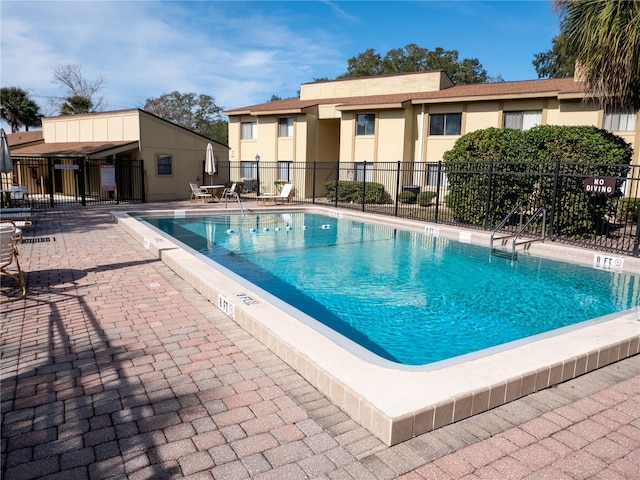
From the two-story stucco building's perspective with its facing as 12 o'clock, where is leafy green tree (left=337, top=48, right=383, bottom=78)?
The leafy green tree is roughly at 4 o'clock from the two-story stucco building.

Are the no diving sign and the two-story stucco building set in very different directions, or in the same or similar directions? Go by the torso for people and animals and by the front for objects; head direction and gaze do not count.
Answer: same or similar directions

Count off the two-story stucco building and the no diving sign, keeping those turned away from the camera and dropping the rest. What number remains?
0

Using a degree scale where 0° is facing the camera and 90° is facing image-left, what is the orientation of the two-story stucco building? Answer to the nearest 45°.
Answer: approximately 45°

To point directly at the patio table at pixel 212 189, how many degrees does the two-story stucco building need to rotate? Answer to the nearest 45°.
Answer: approximately 45° to its right

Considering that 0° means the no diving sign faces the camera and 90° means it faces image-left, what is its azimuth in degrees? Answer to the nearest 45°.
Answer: approximately 0°

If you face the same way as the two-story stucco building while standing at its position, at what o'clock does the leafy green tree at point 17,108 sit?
The leafy green tree is roughly at 2 o'clock from the two-story stucco building.

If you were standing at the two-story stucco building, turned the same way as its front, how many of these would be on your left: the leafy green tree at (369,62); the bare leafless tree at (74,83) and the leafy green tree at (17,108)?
0

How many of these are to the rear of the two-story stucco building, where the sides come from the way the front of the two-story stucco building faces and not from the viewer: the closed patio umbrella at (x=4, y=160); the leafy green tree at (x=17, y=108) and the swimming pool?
0

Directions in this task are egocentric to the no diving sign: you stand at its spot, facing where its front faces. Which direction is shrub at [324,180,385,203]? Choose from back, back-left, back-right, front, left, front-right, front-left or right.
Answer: back-right

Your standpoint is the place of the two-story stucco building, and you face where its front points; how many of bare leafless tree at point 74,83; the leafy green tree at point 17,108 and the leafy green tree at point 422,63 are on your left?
0

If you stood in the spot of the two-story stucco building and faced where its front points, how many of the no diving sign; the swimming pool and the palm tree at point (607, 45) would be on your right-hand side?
0

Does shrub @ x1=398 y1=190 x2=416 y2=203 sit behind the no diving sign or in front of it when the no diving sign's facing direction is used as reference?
behind
